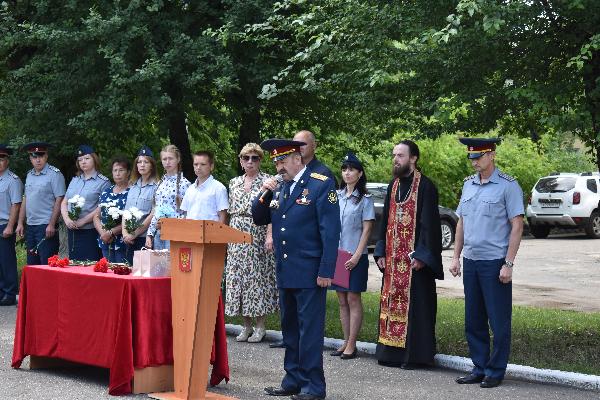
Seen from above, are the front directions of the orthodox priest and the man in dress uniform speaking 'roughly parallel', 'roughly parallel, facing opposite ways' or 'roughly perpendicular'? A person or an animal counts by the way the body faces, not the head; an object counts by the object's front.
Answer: roughly parallel

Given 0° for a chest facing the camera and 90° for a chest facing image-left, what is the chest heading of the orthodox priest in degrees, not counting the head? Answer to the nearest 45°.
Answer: approximately 45°

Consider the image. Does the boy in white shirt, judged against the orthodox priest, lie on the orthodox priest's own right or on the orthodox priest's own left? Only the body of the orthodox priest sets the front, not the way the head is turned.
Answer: on the orthodox priest's own right

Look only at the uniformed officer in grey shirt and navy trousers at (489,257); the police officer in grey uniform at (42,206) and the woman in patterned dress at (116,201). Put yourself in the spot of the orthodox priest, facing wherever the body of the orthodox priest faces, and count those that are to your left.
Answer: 1

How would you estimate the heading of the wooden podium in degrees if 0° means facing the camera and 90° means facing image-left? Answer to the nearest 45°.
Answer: approximately 45°

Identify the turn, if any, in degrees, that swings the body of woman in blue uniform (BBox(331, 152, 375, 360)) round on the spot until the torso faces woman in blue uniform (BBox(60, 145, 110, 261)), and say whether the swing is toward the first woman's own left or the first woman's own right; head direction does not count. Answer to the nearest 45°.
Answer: approximately 90° to the first woman's own right

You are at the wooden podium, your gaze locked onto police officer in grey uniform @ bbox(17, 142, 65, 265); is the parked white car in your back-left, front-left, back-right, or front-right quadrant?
front-right

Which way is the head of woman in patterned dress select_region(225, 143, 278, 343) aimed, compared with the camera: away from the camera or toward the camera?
toward the camera

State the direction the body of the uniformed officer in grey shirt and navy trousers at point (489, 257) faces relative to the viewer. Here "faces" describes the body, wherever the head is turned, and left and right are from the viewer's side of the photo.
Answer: facing the viewer and to the left of the viewer

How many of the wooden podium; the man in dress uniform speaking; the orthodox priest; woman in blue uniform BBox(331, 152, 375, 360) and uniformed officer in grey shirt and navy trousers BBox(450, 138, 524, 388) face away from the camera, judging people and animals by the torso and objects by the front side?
0

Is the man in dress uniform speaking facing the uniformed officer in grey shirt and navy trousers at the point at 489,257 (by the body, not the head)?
no

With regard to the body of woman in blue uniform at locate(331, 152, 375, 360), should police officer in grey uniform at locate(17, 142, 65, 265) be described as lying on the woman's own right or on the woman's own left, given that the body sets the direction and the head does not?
on the woman's own right

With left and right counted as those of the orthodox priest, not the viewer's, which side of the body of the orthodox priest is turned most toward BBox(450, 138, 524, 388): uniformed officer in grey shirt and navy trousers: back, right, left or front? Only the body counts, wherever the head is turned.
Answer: left

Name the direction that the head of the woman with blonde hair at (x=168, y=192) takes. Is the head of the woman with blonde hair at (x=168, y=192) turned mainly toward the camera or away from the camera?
toward the camera

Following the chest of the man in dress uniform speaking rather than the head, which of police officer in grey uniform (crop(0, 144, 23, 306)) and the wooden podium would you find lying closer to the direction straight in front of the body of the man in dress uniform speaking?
the wooden podium

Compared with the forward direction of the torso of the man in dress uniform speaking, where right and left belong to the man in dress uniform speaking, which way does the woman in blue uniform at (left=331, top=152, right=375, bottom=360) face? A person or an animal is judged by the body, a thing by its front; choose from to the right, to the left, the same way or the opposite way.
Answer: the same way
